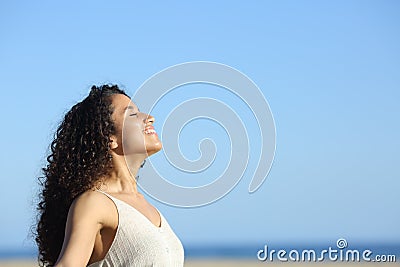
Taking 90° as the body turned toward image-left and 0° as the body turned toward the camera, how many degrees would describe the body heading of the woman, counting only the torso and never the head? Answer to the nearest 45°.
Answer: approximately 270°

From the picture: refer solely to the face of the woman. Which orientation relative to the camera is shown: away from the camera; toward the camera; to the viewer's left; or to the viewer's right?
to the viewer's right
